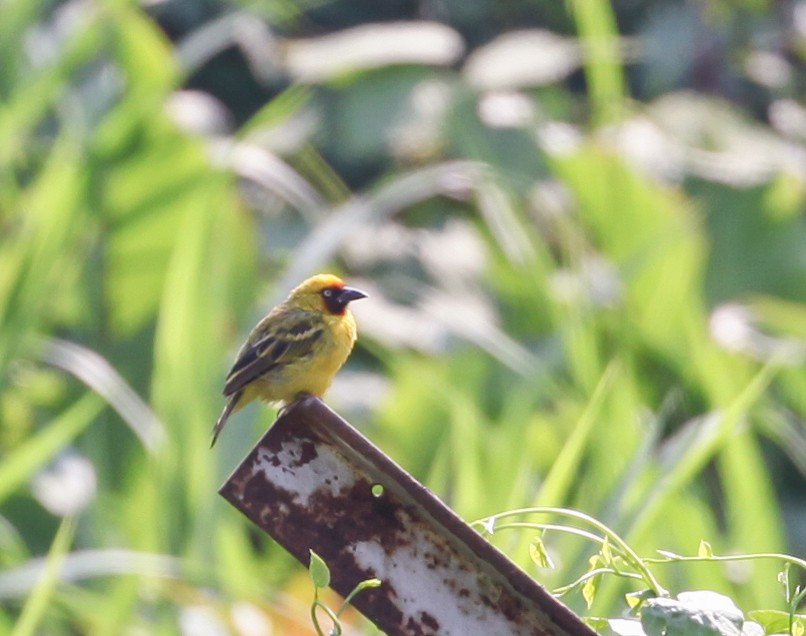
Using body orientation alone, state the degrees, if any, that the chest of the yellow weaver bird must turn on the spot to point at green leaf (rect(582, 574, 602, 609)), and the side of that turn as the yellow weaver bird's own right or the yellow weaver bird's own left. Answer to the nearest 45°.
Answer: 0° — it already faces it

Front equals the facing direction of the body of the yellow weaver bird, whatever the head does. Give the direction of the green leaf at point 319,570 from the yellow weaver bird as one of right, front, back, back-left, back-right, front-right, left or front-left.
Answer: right

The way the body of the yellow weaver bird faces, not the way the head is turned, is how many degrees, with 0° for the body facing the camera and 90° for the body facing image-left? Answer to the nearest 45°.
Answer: approximately 270°
